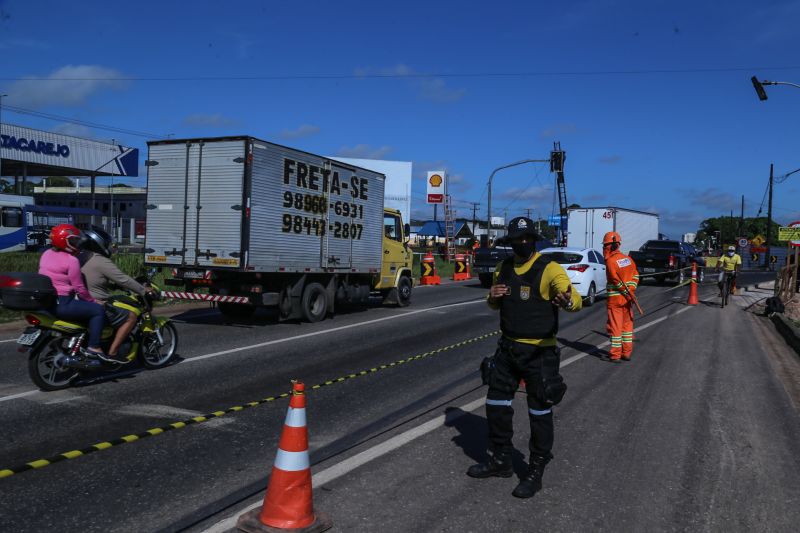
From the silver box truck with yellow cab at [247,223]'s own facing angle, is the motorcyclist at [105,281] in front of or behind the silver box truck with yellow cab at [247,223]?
behind

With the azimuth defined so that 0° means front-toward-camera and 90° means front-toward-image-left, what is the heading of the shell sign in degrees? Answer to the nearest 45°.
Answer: approximately 0°

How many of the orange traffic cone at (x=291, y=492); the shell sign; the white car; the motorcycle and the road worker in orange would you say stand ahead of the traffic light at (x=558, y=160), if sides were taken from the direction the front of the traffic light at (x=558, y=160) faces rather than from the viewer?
4

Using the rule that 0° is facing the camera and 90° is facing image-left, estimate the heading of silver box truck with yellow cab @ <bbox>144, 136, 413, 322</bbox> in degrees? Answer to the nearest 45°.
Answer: approximately 225°

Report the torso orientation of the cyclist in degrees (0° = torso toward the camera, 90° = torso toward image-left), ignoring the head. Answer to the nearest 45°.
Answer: approximately 0°

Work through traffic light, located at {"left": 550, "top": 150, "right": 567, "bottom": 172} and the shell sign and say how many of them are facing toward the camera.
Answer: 2

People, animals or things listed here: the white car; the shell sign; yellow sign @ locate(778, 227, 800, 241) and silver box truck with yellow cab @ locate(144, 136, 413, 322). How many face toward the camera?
2

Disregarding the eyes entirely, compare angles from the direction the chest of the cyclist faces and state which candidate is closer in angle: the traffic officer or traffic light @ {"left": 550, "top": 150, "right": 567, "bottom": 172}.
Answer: the traffic officer
